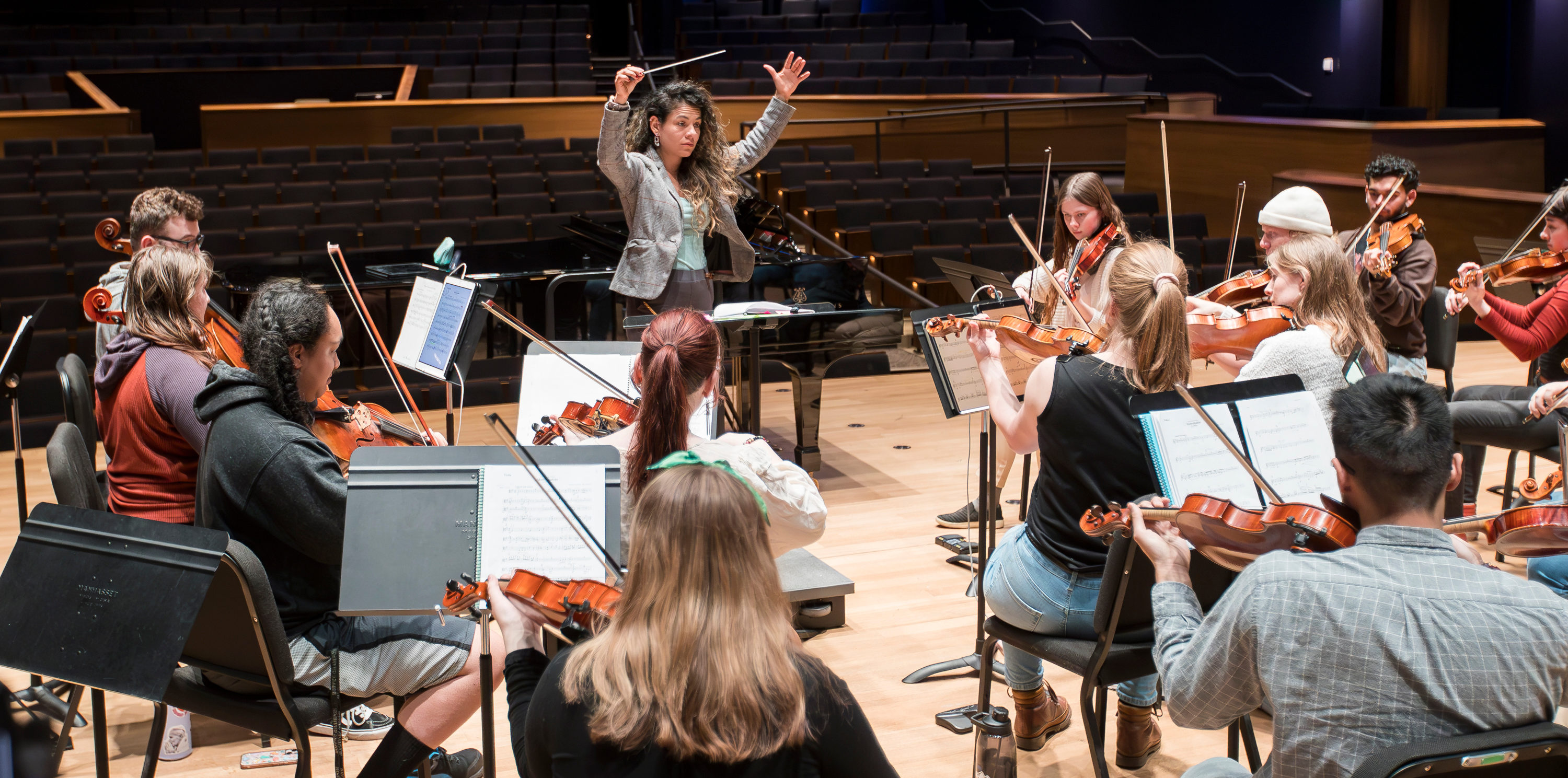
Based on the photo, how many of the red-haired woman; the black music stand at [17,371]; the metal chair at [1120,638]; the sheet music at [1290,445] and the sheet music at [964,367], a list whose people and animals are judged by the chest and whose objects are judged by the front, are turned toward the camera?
2

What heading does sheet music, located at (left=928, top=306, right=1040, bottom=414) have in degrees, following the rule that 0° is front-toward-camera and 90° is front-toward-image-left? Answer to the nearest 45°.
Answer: approximately 0°

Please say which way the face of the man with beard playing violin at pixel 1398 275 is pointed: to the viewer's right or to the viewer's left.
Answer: to the viewer's left

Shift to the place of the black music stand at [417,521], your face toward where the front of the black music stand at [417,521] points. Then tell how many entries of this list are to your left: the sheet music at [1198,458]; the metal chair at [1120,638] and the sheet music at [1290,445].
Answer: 3

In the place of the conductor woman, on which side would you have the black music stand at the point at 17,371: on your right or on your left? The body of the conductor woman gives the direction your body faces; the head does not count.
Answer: on your right

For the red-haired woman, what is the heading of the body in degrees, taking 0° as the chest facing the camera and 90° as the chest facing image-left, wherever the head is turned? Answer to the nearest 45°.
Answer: approximately 180°

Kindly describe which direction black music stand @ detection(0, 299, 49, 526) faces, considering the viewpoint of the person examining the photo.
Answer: facing to the left of the viewer
